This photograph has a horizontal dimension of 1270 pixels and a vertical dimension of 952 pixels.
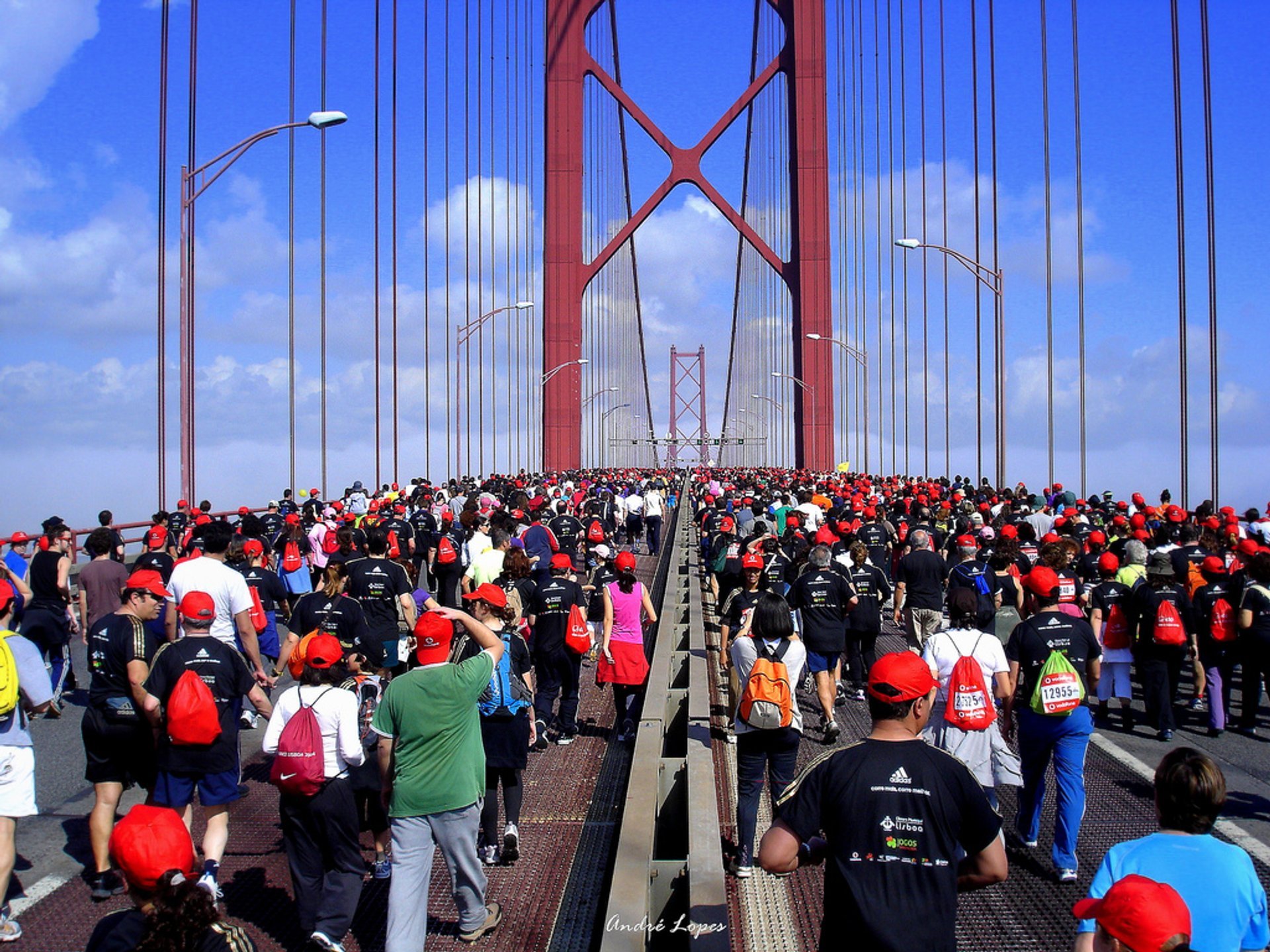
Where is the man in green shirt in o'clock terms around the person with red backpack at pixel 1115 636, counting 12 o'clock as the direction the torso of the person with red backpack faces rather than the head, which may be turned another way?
The man in green shirt is roughly at 7 o'clock from the person with red backpack.

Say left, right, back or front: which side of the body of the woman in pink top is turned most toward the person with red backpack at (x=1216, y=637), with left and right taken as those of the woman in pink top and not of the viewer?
right

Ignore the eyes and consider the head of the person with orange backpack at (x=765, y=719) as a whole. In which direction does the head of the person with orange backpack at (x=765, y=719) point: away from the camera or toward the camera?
away from the camera

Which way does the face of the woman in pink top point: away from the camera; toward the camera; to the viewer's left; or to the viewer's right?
away from the camera

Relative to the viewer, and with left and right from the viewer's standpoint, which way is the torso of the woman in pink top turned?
facing away from the viewer

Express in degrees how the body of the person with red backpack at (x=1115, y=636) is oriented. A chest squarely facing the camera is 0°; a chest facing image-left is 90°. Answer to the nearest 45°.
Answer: approximately 180°

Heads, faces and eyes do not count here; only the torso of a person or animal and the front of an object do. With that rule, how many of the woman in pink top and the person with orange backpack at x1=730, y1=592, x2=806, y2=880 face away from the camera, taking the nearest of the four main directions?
2

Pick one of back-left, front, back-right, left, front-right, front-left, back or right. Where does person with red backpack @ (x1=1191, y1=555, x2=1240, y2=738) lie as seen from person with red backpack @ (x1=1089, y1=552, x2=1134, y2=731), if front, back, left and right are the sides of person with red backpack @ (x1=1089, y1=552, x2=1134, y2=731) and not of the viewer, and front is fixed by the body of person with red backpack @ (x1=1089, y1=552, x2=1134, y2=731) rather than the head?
front-right

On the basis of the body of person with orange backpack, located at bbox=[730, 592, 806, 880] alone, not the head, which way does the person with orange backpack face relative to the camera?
away from the camera
